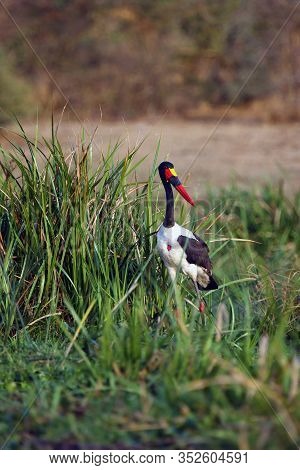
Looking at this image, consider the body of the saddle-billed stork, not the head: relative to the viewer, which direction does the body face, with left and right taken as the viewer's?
facing the viewer and to the left of the viewer
